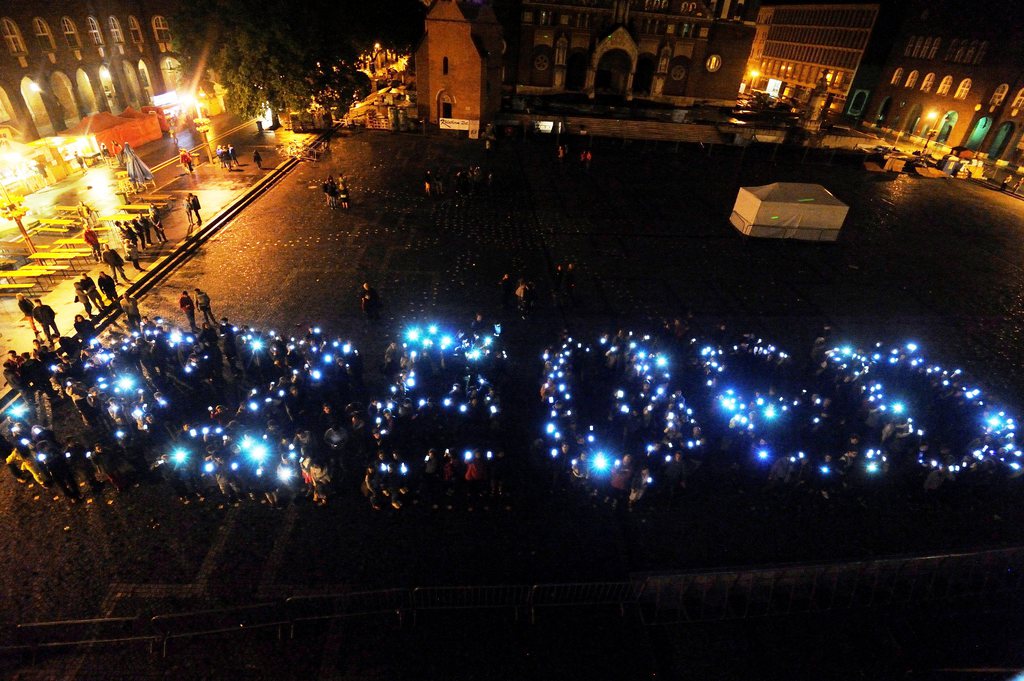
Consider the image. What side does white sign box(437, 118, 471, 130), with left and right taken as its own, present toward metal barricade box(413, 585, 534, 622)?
front

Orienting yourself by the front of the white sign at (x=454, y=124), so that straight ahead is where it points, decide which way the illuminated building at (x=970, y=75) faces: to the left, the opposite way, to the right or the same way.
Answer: to the right

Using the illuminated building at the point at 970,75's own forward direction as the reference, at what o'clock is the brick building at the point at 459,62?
The brick building is roughly at 12 o'clock from the illuminated building.

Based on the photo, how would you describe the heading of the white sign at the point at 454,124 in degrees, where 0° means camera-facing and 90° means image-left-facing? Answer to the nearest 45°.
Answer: approximately 0°

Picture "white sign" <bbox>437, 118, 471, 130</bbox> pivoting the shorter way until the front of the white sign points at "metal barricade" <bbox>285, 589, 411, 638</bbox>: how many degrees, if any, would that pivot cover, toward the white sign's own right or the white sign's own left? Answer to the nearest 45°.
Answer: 0° — it already faces it

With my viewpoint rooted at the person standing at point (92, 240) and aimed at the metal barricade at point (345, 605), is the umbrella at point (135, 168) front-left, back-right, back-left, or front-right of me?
back-left

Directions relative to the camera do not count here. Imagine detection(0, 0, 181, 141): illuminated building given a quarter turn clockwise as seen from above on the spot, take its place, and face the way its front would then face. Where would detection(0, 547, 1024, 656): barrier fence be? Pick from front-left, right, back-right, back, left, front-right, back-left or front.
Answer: front-left

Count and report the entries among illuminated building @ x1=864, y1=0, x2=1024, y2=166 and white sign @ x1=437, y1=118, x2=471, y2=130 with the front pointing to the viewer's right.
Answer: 0

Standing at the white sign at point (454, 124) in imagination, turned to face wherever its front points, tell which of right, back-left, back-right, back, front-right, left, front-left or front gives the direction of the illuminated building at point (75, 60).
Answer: right

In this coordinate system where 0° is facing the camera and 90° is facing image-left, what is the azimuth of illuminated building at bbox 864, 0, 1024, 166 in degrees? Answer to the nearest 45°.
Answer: approximately 45°

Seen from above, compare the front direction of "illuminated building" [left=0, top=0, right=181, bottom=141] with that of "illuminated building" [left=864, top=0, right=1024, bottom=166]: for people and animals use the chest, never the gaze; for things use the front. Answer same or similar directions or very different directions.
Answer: very different directions

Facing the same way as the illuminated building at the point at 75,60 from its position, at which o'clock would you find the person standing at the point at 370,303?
The person standing is roughly at 1 o'clock from the illuminated building.

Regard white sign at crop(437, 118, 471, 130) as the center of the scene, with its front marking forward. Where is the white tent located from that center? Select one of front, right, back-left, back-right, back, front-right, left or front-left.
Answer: front-left

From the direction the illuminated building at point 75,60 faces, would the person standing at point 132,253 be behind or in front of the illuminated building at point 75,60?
in front

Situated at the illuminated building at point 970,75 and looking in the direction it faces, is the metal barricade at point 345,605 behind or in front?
in front

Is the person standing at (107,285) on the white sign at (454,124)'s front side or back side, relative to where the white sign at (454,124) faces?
on the front side

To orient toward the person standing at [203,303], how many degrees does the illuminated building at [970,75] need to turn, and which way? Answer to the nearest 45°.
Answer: approximately 45° to its left

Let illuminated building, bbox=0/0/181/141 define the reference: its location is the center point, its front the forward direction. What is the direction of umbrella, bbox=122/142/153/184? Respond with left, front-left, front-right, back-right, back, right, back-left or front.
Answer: front-right

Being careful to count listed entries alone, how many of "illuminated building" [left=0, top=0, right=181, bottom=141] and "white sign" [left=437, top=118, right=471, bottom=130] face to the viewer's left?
0
